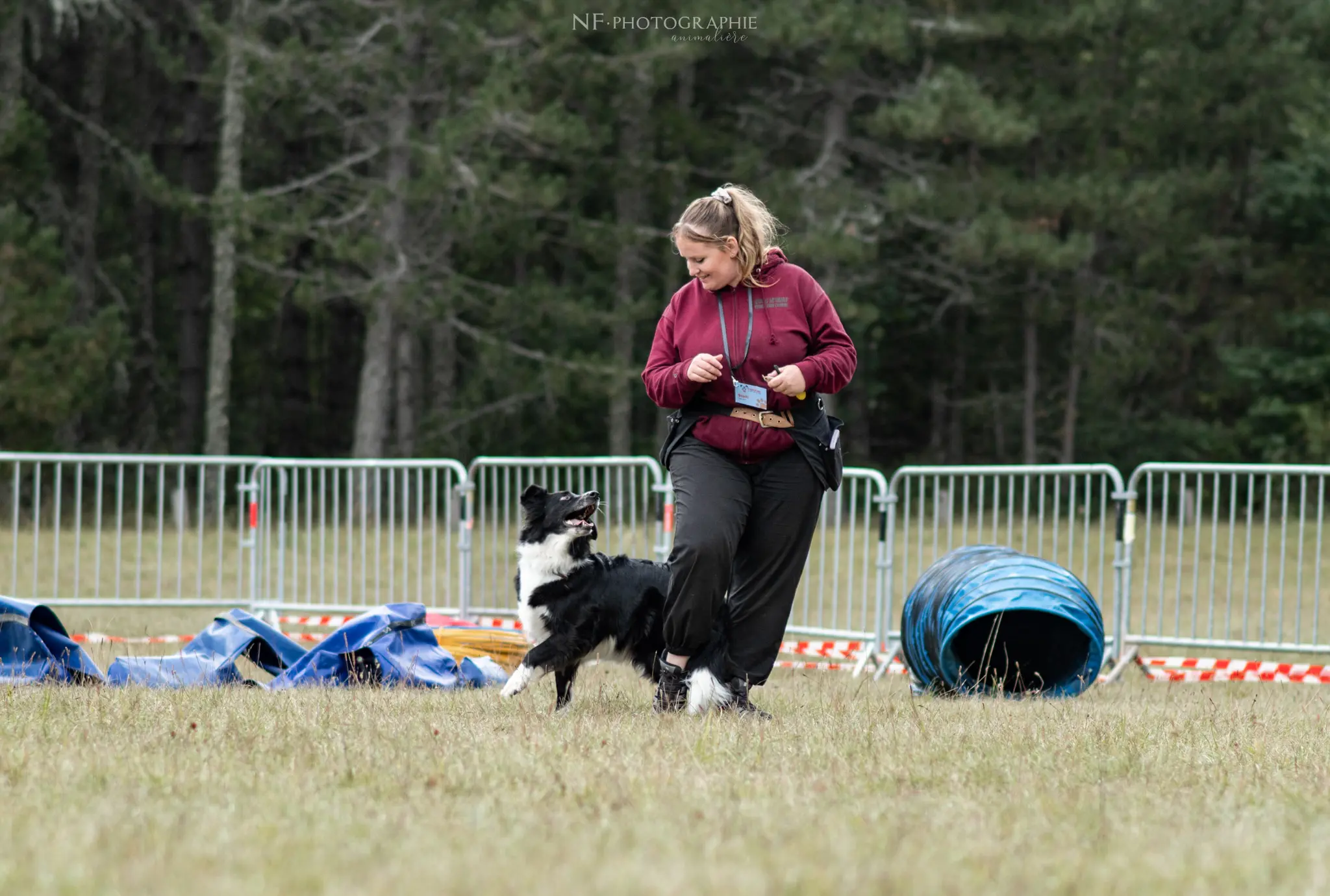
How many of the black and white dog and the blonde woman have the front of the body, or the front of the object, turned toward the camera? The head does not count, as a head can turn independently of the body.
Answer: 1

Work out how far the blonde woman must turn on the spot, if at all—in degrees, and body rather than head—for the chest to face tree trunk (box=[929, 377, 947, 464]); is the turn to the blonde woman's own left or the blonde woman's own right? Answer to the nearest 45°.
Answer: approximately 180°

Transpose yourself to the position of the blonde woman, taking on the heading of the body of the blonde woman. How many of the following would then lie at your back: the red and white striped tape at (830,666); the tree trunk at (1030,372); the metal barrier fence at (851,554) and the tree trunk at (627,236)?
4

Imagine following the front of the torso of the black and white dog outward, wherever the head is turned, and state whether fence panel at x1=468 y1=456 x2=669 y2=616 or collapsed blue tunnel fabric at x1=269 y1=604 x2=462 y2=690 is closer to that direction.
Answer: the collapsed blue tunnel fabric

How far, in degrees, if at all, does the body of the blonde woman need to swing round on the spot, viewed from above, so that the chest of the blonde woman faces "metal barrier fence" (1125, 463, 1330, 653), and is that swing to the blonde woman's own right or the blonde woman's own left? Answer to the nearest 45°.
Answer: approximately 135° to the blonde woman's own left

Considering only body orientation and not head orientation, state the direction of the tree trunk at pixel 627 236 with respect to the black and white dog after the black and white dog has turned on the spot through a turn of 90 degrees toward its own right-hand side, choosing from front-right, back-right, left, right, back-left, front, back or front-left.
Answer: front

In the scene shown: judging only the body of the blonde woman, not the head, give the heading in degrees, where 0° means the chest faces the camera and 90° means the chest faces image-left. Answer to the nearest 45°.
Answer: approximately 0°

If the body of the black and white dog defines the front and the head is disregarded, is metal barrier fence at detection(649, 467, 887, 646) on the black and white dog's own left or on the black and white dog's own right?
on the black and white dog's own right

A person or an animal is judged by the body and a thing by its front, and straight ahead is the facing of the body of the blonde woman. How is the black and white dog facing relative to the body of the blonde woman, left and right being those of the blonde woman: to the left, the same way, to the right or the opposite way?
to the right

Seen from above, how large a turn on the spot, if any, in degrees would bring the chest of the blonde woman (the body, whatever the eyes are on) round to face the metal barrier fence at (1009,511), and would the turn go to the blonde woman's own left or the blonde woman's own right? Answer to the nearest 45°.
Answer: approximately 180°

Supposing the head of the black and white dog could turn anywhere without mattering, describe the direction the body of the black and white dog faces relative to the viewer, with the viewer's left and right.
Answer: facing to the left of the viewer

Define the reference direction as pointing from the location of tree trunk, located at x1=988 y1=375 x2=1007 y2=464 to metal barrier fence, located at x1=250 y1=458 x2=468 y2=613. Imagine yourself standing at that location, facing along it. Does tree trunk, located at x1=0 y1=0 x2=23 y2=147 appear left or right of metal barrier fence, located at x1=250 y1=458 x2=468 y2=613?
right

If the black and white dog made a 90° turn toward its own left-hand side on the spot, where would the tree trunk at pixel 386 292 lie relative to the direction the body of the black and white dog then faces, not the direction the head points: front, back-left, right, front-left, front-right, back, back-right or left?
back

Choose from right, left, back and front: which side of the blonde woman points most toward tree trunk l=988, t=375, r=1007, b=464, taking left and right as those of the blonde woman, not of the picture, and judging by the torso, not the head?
back

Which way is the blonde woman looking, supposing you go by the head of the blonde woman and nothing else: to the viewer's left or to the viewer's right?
to the viewer's left
